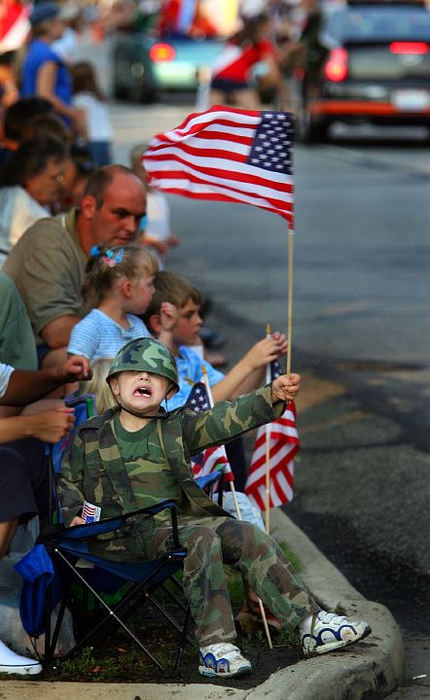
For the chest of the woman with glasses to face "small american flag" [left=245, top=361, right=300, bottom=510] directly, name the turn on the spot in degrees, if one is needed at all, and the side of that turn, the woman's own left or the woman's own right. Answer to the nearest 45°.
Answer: approximately 90° to the woman's own right

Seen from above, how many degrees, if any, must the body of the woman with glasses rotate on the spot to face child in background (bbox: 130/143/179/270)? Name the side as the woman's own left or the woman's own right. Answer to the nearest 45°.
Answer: approximately 45° to the woman's own left

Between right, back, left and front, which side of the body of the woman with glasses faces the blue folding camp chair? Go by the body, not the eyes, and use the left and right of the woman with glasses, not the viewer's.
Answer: right

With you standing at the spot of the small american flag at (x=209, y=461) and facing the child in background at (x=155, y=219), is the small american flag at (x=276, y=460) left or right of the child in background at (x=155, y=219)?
right

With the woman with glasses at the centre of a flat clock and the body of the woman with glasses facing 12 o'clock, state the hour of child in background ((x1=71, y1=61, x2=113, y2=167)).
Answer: The child in background is roughly at 9 o'clock from the woman with glasses.

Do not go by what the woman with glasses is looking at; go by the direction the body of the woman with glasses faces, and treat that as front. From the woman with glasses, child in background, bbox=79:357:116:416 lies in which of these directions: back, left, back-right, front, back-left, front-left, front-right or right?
right

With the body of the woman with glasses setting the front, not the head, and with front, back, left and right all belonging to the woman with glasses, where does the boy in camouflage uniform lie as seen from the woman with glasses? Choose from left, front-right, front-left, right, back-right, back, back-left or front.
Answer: right

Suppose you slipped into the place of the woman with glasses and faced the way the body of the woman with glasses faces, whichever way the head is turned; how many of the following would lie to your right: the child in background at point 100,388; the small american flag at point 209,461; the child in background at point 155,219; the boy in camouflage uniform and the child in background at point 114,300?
4

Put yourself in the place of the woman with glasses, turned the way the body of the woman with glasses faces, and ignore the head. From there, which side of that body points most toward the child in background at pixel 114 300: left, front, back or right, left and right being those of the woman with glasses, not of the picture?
right

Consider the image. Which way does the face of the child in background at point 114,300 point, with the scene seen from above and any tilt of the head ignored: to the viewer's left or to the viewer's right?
to the viewer's right

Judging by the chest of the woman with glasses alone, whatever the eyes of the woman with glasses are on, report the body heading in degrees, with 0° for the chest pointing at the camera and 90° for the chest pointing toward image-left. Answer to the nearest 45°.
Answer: approximately 270°
